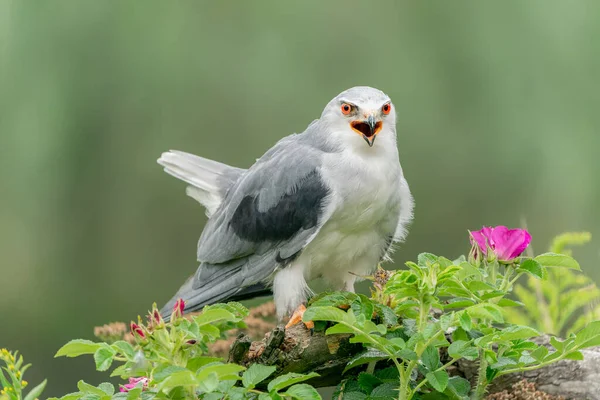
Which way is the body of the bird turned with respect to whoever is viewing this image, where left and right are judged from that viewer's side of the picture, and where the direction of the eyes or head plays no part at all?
facing the viewer and to the right of the viewer

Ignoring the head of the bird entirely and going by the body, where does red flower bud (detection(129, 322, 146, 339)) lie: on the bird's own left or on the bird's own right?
on the bird's own right

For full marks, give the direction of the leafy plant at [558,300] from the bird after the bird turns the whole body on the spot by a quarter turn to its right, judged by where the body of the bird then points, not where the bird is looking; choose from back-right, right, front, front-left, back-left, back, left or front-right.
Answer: back-left

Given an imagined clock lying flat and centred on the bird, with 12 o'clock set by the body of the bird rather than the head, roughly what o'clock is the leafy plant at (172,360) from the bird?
The leafy plant is roughly at 2 o'clock from the bird.

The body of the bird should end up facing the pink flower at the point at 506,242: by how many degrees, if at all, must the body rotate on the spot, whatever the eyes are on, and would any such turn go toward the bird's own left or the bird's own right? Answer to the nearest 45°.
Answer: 0° — it already faces it
